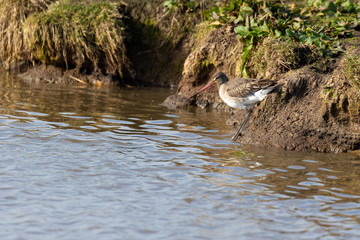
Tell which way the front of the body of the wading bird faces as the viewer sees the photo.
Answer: to the viewer's left

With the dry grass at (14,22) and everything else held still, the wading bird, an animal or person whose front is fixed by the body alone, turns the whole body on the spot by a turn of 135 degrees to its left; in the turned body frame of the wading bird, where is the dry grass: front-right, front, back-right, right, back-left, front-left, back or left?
back

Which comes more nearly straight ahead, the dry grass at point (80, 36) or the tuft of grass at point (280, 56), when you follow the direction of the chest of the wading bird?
the dry grass

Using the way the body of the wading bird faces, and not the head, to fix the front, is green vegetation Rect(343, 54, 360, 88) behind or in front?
behind

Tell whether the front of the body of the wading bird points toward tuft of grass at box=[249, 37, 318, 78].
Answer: no

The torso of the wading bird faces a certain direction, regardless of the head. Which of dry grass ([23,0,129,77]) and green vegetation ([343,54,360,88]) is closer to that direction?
the dry grass

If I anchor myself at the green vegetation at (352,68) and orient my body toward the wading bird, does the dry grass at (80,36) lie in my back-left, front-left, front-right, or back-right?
front-right
